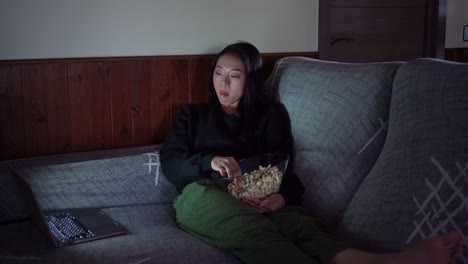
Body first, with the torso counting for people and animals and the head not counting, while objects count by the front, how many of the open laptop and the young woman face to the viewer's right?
1

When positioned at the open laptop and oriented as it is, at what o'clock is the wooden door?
The wooden door is roughly at 11 o'clock from the open laptop.

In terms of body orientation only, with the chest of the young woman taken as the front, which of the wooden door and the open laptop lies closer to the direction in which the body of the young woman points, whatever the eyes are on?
the open laptop

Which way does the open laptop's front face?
to the viewer's right

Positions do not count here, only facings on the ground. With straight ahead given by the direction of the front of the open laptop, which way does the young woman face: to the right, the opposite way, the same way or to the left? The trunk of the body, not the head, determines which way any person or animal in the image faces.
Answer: to the right

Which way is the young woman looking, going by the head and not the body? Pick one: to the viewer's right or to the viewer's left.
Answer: to the viewer's left

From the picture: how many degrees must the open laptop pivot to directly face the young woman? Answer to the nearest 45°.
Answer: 0° — it already faces them

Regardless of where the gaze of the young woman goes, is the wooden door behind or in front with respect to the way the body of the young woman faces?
behind

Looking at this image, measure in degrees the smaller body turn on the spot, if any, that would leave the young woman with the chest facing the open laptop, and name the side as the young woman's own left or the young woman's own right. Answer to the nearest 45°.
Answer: approximately 45° to the young woman's own right

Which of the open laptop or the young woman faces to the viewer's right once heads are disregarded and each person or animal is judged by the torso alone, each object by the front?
the open laptop

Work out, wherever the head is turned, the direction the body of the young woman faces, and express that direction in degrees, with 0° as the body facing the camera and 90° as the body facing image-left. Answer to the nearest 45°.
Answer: approximately 0°
